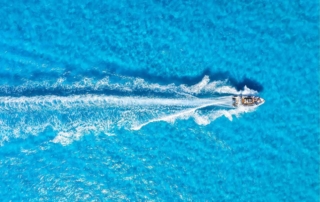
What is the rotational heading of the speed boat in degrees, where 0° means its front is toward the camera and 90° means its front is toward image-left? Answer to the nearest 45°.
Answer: approximately 270°
